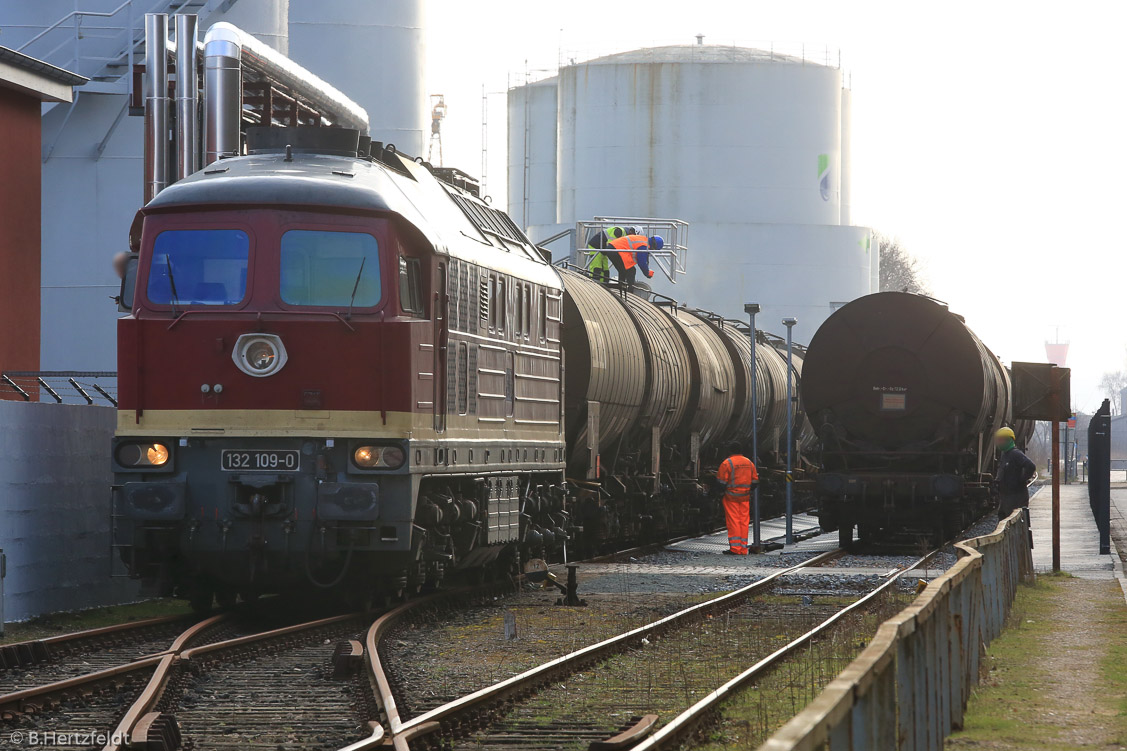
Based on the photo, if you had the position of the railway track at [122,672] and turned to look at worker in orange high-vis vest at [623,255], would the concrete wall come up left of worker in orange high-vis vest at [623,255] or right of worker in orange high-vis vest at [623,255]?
left

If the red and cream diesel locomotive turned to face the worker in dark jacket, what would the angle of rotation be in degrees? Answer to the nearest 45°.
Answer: approximately 135° to its left

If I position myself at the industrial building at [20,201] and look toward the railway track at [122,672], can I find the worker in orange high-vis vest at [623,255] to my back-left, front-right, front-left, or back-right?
back-left

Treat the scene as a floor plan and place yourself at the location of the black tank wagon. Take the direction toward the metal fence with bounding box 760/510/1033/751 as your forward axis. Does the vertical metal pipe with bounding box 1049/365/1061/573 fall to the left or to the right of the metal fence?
left

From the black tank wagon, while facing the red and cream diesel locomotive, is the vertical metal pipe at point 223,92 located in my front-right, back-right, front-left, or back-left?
front-right

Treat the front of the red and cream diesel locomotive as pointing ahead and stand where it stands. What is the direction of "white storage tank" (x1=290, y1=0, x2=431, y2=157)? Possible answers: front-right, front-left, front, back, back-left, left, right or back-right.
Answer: back

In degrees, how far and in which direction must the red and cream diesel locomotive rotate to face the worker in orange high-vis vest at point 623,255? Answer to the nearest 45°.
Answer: approximately 180°

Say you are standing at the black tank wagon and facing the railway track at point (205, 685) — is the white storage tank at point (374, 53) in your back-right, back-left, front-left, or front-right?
back-right

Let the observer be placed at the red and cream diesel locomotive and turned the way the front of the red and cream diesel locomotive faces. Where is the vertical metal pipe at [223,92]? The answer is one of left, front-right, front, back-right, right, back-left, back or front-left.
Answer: back

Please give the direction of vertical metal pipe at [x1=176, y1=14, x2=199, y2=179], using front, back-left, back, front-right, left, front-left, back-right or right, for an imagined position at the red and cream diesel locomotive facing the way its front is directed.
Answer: back

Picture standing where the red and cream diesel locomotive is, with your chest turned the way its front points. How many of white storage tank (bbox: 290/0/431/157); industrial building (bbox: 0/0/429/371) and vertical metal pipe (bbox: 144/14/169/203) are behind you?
3

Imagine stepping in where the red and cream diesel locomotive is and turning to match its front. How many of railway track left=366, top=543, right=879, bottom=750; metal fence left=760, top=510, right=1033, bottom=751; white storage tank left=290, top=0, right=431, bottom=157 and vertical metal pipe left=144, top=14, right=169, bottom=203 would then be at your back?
2

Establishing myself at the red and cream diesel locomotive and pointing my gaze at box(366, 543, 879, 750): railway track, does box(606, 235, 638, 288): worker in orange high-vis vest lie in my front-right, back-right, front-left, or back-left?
back-left

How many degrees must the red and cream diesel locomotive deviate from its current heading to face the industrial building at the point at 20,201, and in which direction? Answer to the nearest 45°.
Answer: approximately 135° to its right

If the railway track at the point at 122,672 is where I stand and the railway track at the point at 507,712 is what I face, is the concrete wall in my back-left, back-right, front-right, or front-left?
back-left

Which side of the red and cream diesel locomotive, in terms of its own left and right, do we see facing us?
front
